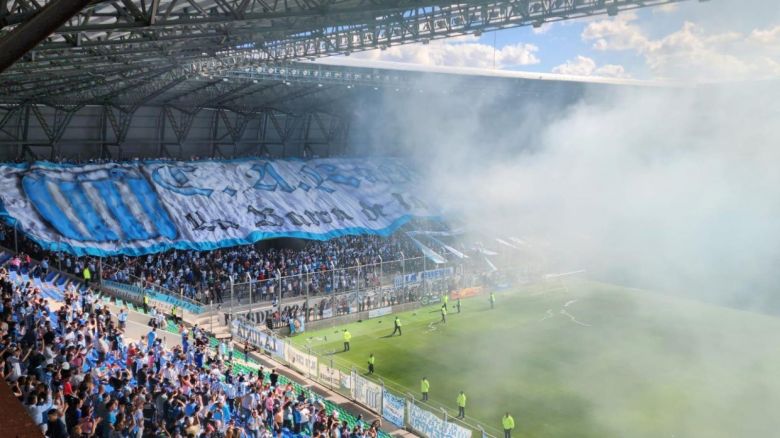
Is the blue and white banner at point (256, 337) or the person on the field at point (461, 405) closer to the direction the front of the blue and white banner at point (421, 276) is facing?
the person on the field

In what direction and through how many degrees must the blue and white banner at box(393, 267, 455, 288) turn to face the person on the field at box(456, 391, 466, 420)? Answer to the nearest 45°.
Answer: approximately 45° to its right

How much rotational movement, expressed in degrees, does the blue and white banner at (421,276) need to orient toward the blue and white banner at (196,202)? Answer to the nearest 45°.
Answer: approximately 135° to its right

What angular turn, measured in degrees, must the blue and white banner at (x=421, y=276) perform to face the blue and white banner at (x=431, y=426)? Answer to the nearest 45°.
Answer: approximately 45° to its right

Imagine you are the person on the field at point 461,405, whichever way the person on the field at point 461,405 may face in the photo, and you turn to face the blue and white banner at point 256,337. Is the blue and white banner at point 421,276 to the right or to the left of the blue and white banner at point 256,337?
right

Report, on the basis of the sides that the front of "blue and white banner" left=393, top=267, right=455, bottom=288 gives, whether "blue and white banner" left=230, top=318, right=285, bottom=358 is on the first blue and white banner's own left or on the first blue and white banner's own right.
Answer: on the first blue and white banner's own right

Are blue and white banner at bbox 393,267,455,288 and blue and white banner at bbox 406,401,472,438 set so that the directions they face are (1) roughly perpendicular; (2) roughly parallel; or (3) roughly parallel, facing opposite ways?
roughly perpendicular
